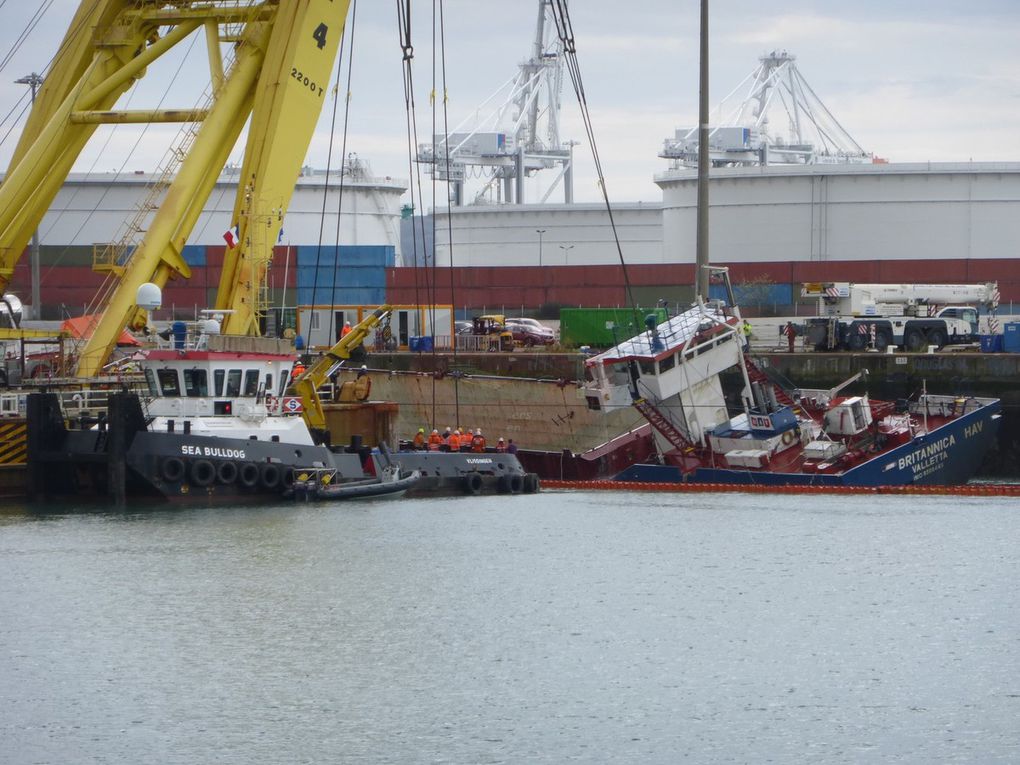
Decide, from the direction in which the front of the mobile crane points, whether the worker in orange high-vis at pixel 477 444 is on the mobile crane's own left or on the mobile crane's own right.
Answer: on the mobile crane's own right

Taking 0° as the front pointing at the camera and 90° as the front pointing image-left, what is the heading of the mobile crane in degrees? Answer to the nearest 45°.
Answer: approximately 270°

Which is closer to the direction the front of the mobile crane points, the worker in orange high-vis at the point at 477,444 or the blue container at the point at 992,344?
the blue container

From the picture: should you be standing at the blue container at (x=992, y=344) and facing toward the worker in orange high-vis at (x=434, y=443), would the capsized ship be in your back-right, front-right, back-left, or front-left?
front-left

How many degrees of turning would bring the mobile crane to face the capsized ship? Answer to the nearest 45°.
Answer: approximately 90° to its right

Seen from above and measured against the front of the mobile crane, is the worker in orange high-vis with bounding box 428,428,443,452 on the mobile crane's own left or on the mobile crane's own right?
on the mobile crane's own right

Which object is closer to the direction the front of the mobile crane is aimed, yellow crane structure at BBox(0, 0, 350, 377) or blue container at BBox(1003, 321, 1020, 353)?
the blue container

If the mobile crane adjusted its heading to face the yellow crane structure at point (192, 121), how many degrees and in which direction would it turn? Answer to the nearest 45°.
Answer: approximately 135° to its right

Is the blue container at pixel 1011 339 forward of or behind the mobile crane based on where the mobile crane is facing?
forward

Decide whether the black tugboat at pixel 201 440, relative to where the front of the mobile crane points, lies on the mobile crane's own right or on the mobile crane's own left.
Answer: on the mobile crane's own right

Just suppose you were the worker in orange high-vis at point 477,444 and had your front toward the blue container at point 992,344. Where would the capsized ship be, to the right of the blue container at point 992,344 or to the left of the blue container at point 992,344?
right
